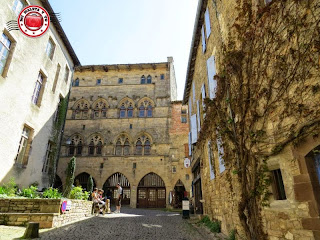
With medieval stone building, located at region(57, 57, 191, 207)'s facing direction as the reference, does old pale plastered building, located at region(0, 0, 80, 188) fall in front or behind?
in front

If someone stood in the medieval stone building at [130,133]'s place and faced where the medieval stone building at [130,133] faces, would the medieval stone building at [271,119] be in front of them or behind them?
in front

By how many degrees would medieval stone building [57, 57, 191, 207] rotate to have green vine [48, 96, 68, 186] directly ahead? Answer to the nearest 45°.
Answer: approximately 45° to its right

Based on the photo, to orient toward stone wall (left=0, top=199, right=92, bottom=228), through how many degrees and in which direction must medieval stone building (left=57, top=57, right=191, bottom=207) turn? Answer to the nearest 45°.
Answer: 0° — it already faces it

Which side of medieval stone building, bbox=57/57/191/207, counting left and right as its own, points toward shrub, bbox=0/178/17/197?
front

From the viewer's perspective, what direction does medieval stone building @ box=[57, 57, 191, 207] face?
toward the camera

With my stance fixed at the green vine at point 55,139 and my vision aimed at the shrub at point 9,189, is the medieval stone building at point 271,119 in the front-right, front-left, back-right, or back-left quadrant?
front-left

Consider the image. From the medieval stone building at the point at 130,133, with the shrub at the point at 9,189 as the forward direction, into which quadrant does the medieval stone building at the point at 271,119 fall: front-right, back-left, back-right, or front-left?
front-left
